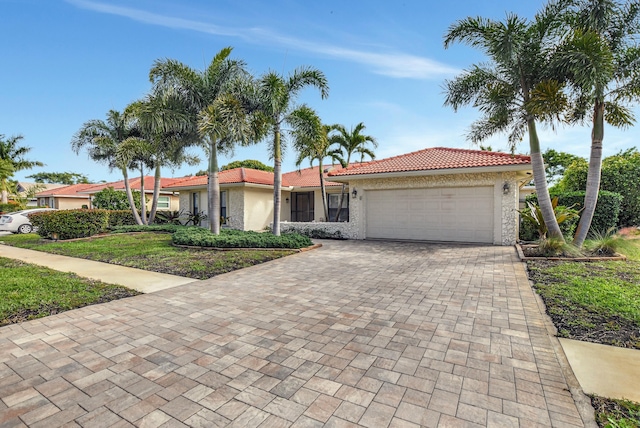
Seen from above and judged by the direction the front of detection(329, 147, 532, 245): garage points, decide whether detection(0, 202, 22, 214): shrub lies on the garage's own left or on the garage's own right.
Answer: on the garage's own right

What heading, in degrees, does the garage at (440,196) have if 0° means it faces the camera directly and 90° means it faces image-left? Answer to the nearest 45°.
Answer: approximately 0°

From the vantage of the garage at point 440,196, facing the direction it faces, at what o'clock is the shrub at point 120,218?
The shrub is roughly at 3 o'clock from the garage.

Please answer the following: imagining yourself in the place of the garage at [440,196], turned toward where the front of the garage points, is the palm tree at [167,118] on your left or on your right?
on your right

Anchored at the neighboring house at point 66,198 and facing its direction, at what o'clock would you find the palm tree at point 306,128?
The palm tree is roughly at 10 o'clock from the neighboring house.

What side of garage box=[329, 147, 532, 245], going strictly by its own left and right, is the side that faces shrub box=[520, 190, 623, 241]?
left

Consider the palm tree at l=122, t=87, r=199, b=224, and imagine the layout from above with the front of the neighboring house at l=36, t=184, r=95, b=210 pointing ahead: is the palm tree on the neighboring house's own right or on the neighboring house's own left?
on the neighboring house's own left

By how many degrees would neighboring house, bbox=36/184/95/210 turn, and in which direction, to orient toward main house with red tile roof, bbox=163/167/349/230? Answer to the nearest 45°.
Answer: approximately 45° to its left

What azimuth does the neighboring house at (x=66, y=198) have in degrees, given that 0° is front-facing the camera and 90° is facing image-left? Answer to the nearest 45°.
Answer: approximately 45°
